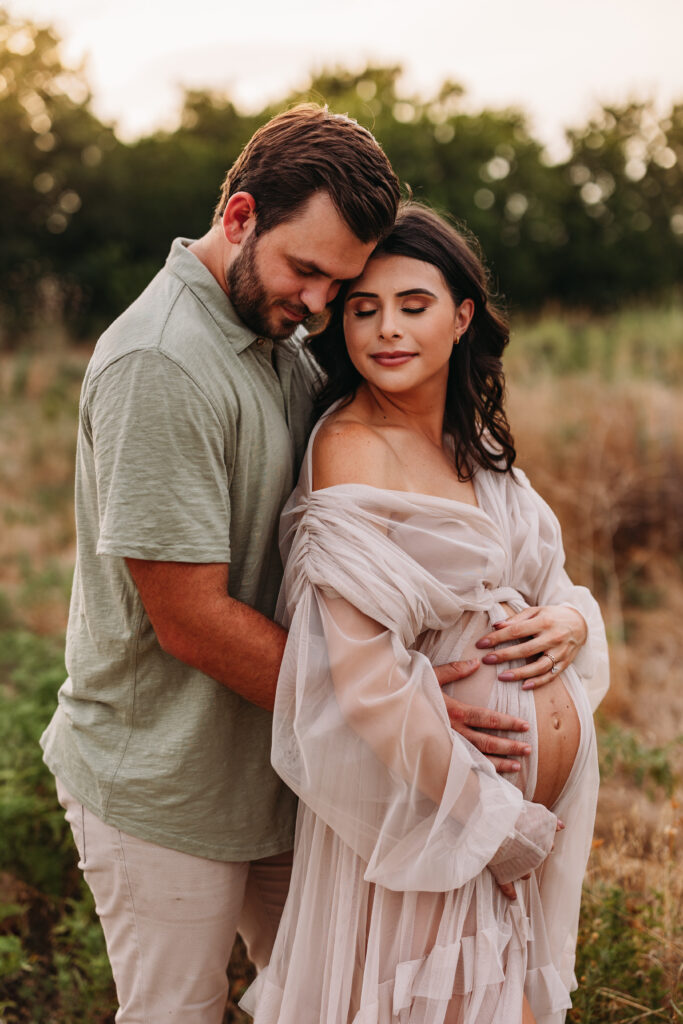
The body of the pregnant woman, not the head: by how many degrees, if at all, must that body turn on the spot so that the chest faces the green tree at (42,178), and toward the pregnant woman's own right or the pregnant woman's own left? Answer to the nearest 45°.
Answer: approximately 180°

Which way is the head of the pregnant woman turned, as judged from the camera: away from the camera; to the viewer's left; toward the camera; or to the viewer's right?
toward the camera

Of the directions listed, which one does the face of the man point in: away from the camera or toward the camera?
toward the camera

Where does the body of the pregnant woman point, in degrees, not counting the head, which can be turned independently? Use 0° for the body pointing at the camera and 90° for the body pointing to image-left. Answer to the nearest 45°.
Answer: approximately 315°

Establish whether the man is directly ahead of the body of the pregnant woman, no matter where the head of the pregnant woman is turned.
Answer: no
